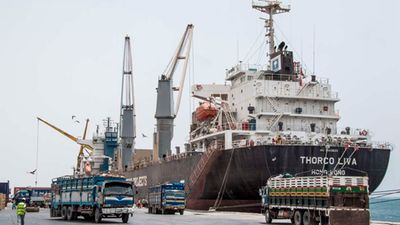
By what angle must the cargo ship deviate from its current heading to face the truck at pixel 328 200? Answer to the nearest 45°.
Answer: approximately 135° to its left

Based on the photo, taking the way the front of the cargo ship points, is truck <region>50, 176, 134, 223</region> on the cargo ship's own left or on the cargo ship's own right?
on the cargo ship's own left

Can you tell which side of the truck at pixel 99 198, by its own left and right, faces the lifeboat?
left

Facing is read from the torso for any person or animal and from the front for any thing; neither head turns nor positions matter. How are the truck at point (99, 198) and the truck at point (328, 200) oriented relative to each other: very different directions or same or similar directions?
very different directions

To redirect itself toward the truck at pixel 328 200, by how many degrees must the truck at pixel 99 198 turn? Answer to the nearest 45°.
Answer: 0° — it already faces it

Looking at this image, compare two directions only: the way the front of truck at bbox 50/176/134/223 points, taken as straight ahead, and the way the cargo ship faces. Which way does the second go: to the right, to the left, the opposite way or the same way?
the opposite way

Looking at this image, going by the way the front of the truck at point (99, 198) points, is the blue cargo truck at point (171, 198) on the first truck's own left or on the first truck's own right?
on the first truck's own left

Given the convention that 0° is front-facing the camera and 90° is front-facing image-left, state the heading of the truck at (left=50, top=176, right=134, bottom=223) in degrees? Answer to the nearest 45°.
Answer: approximately 315°

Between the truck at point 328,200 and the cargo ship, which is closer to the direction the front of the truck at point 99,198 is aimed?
the truck

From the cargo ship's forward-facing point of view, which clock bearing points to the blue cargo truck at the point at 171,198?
The blue cargo truck is roughly at 10 o'clock from the cargo ship.

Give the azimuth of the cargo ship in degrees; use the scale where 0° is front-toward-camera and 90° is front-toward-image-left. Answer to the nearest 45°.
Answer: approximately 135°

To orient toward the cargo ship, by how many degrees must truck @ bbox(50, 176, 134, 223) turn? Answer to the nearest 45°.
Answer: approximately 90° to its left

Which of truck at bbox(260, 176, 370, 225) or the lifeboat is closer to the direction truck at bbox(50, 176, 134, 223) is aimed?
the truck
